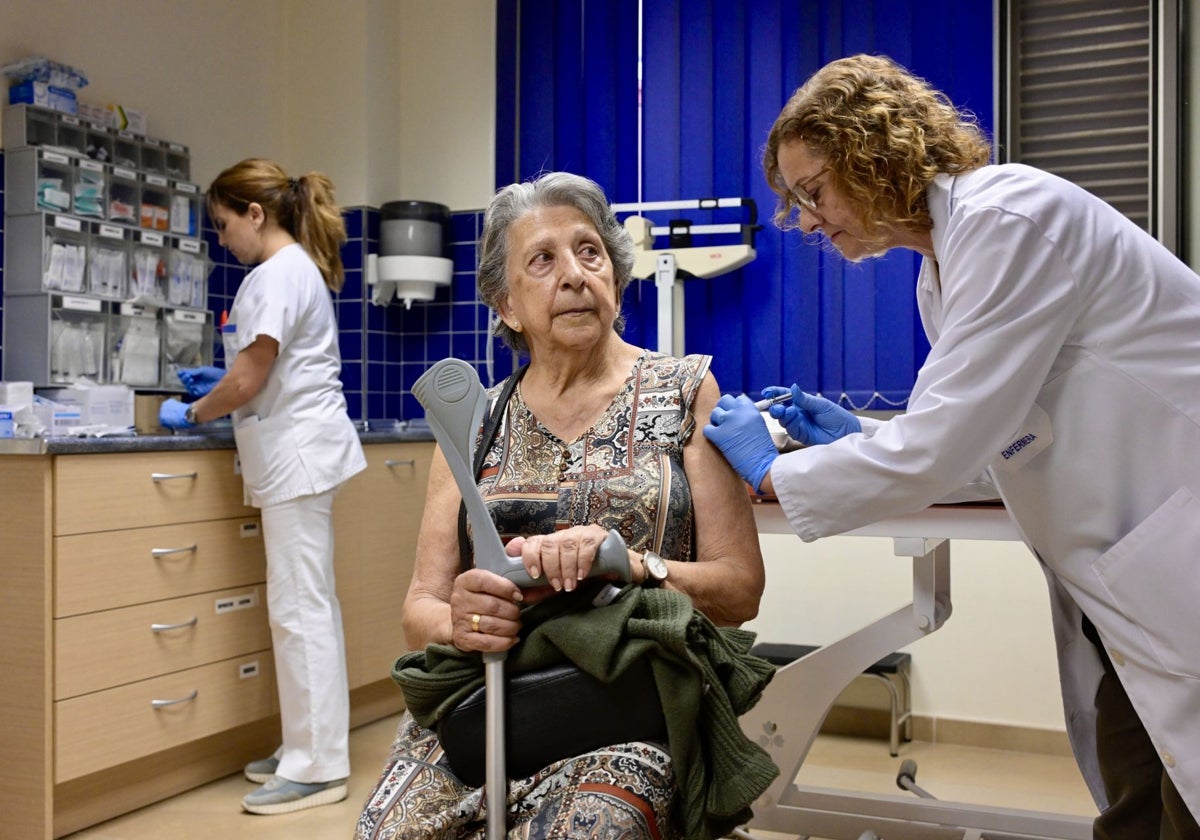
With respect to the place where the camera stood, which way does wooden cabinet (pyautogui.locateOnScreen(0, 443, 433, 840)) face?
facing the viewer and to the right of the viewer

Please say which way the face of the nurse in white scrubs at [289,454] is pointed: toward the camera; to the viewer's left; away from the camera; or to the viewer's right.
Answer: to the viewer's left

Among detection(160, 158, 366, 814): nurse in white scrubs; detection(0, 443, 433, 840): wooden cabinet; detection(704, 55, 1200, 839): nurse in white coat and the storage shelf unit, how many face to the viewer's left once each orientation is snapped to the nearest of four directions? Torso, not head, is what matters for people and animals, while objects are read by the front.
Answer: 2

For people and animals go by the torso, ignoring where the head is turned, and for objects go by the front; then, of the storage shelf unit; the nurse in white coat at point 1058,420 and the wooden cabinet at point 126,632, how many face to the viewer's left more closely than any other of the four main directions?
1

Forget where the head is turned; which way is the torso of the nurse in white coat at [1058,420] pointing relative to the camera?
to the viewer's left

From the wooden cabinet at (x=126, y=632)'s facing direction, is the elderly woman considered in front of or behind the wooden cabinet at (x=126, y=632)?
in front

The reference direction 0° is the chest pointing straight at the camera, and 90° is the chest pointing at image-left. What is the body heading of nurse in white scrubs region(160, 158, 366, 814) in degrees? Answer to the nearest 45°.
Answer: approximately 90°

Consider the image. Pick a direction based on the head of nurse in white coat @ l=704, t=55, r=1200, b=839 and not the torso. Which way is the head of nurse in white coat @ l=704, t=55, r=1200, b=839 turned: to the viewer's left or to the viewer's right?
to the viewer's left

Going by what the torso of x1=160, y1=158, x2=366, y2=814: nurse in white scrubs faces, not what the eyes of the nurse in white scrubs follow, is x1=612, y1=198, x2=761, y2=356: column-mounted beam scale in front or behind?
behind

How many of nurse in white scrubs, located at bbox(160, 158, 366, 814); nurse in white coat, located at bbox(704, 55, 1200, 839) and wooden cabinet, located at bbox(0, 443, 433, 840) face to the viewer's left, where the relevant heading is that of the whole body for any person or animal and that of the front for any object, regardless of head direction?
2

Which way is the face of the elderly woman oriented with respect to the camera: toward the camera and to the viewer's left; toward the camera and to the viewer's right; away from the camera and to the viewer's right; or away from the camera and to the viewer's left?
toward the camera and to the viewer's right

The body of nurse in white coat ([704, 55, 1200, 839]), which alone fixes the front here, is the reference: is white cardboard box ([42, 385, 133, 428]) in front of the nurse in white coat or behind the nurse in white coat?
in front

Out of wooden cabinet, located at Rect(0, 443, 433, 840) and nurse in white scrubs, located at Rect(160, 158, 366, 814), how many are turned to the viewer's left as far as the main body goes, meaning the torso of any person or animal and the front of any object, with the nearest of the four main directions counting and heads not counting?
1
